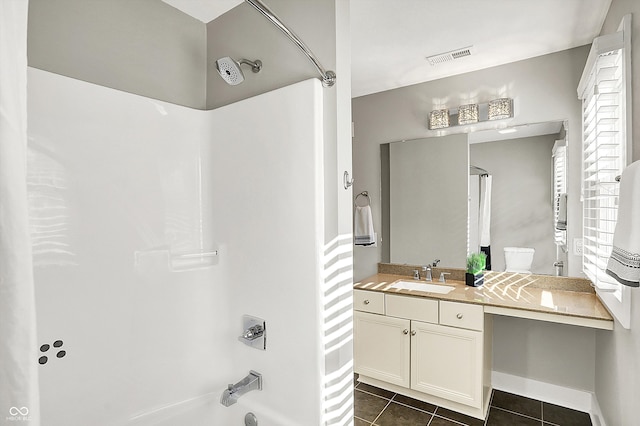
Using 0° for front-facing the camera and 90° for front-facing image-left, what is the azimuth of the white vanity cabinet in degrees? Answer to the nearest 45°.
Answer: approximately 45°

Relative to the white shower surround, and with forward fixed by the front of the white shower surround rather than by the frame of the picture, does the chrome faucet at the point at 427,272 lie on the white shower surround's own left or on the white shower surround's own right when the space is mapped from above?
on the white shower surround's own left

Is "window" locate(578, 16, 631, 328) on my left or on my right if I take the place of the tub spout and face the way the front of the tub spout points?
on my left

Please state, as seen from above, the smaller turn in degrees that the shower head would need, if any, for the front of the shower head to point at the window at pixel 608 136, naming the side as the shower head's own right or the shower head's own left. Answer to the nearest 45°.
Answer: approximately 135° to the shower head's own left

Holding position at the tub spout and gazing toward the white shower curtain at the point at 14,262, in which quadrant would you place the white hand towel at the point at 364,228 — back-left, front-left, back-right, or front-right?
back-left
